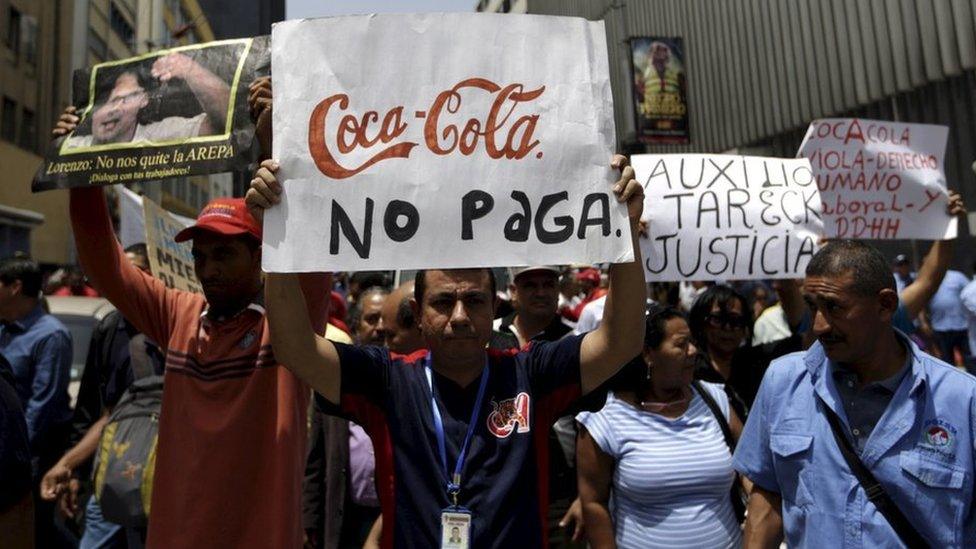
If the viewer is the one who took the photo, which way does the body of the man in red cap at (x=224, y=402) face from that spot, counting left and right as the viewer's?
facing the viewer and to the left of the viewer

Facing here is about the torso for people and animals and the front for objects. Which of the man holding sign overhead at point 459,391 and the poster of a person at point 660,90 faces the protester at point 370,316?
the poster of a person

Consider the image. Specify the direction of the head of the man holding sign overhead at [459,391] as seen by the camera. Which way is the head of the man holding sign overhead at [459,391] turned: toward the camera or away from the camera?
toward the camera

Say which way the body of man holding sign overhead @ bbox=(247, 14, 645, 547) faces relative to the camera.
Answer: toward the camera

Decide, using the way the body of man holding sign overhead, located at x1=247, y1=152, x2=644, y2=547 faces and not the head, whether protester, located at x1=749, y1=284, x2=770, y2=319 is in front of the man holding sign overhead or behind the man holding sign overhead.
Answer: behind

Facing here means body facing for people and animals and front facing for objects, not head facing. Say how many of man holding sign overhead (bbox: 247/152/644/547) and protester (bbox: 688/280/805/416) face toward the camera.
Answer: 2

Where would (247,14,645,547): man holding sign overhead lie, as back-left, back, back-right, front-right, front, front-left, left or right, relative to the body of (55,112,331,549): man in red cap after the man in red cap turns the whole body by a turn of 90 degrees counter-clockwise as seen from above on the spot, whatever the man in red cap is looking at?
front

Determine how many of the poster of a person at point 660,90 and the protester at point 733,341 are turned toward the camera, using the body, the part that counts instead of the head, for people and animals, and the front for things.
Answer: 2

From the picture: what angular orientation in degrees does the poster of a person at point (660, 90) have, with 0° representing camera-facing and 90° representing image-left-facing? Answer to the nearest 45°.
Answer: approximately 0°

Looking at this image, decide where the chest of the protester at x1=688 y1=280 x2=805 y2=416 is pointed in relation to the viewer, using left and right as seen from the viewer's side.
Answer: facing the viewer

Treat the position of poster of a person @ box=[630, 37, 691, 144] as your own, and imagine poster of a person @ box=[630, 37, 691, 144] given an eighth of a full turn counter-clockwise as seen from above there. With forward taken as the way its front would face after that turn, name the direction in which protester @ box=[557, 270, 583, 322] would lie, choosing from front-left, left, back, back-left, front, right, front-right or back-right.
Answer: front-right
